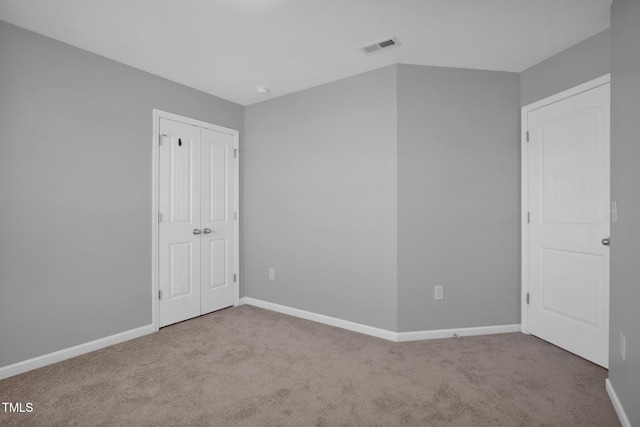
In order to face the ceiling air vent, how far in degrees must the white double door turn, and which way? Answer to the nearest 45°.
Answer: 0° — it already faces it

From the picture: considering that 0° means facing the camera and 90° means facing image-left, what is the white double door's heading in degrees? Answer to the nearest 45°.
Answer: approximately 315°

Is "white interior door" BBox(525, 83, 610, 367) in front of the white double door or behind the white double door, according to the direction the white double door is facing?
in front
